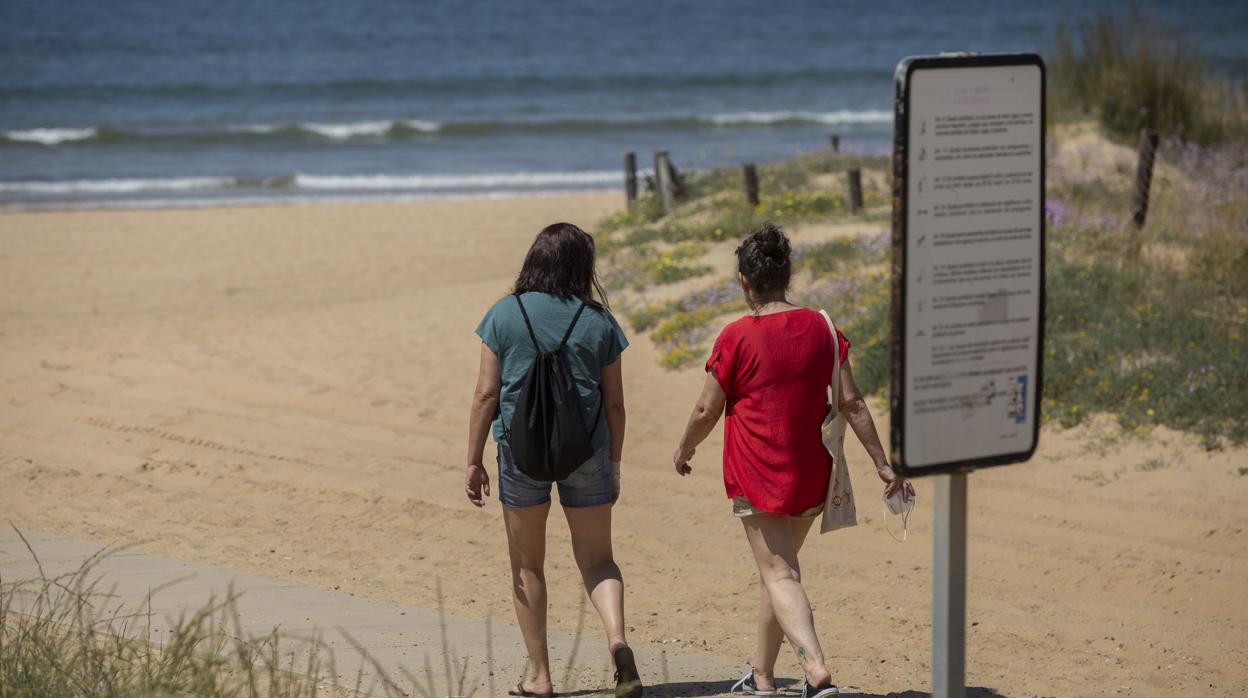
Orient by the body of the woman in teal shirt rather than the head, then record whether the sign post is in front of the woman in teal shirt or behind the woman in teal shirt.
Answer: behind

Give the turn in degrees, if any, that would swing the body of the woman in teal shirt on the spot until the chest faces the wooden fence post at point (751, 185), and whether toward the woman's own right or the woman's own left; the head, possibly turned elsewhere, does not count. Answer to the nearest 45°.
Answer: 0° — they already face it

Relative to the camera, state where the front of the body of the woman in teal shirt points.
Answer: away from the camera

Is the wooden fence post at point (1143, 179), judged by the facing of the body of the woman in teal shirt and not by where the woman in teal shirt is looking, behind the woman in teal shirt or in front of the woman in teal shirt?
in front

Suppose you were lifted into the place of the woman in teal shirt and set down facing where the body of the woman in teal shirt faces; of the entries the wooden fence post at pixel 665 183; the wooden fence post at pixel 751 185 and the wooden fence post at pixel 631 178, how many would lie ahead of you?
3

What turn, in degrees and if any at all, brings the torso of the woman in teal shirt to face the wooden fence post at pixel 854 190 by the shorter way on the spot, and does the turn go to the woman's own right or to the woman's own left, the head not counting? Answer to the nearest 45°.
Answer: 0° — they already face it

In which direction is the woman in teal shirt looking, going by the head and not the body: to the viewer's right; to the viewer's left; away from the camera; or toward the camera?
away from the camera

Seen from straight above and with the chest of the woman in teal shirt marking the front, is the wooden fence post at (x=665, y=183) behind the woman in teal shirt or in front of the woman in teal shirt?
in front

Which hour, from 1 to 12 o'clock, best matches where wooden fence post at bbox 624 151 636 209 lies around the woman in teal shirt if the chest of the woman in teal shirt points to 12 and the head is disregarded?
The wooden fence post is roughly at 12 o'clock from the woman in teal shirt.

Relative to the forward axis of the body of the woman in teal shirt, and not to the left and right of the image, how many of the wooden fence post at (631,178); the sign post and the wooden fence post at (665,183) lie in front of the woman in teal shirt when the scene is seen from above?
2
